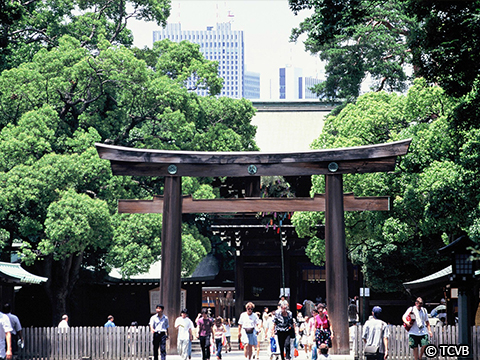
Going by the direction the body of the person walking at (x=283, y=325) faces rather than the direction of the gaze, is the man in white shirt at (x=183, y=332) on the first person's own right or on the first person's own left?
on the first person's own right

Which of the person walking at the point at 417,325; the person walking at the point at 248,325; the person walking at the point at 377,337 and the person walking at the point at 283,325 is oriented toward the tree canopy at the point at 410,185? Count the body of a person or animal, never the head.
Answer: the person walking at the point at 377,337

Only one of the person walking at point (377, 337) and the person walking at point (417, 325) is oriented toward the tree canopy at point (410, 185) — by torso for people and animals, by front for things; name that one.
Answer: the person walking at point (377, 337)

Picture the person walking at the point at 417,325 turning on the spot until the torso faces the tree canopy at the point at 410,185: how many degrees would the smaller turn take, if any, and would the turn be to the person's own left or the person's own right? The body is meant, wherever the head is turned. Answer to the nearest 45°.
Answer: approximately 180°

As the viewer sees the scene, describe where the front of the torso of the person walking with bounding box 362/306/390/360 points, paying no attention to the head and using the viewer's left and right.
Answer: facing away from the viewer

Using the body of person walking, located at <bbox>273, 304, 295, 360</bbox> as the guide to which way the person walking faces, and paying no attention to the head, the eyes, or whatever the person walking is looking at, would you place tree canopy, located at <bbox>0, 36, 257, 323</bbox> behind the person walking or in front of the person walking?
behind

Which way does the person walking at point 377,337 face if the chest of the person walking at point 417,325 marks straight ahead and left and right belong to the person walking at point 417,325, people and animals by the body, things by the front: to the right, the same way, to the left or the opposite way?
the opposite way

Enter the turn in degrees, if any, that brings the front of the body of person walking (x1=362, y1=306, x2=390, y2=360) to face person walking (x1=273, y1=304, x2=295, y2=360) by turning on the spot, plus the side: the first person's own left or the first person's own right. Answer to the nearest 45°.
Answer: approximately 45° to the first person's own left

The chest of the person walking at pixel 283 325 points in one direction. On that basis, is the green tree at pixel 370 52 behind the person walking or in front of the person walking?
behind

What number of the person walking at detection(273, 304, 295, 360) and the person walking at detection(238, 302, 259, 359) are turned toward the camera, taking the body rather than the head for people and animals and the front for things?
2
